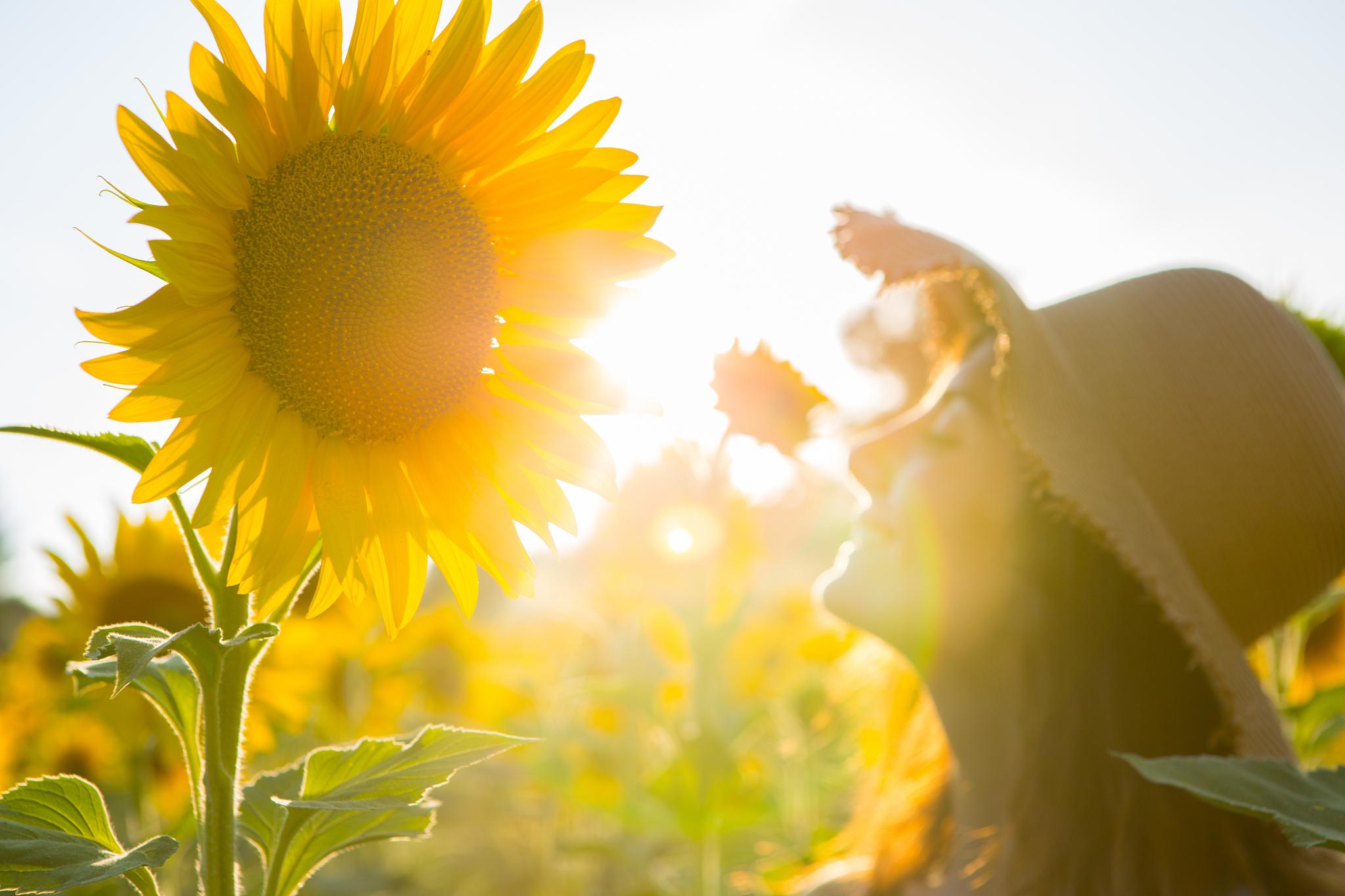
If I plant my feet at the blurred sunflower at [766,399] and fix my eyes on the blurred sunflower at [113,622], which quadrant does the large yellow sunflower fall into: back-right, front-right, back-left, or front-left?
front-left

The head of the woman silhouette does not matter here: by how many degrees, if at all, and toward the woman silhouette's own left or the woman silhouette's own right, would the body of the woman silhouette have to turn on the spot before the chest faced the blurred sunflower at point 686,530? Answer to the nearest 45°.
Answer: approximately 45° to the woman silhouette's own right

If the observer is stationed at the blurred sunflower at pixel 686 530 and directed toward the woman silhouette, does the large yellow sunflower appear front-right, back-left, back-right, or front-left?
front-right

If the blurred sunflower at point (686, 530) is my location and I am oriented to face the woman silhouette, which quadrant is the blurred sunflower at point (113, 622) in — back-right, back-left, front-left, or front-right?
front-right

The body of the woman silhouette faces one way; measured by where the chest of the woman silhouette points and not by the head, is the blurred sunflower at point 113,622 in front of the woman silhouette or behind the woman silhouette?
in front

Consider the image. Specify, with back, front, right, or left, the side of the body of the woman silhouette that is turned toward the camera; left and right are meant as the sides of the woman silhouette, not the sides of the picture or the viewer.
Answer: left
